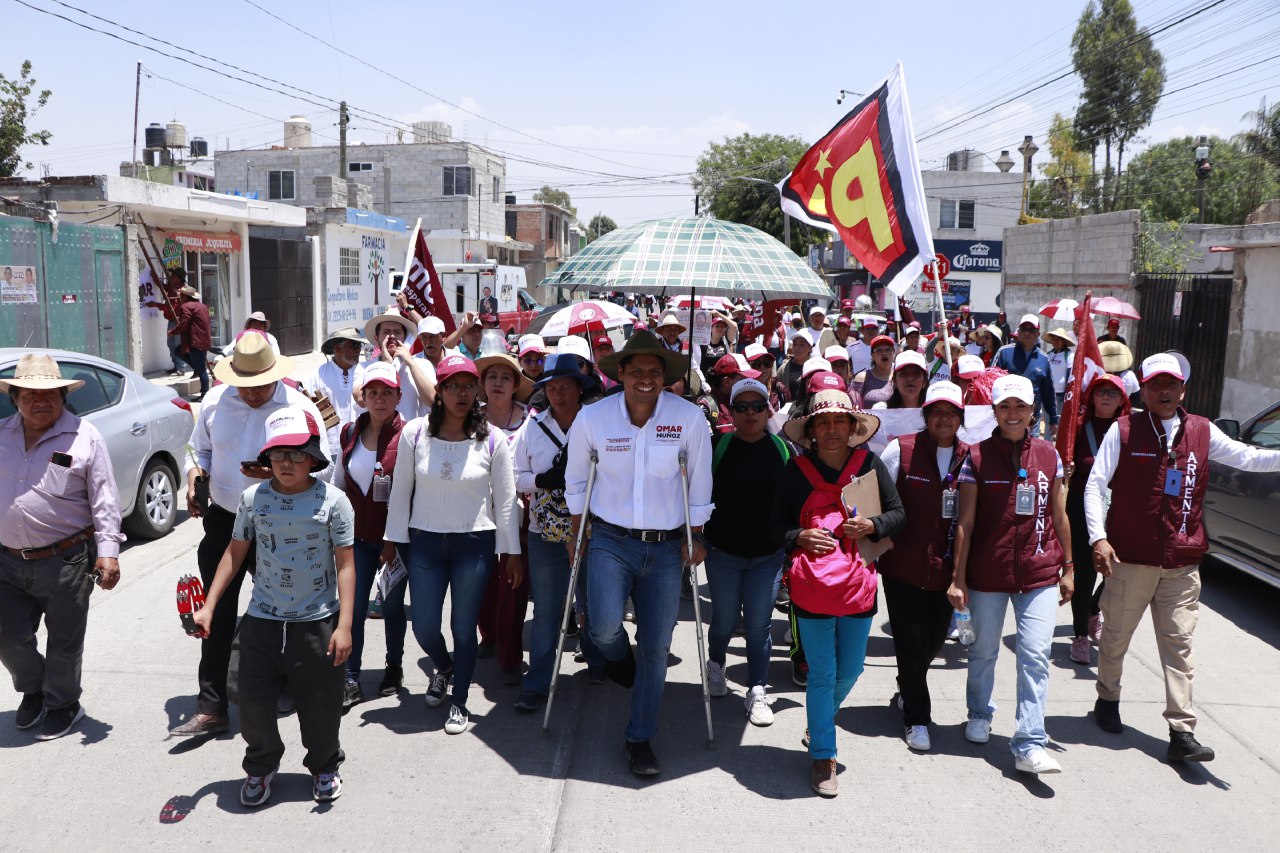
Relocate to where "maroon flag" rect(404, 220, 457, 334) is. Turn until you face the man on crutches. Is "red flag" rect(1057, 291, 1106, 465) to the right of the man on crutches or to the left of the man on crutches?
left

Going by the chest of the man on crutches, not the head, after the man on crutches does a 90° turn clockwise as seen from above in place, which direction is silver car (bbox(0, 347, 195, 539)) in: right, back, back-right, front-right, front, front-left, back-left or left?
front-right

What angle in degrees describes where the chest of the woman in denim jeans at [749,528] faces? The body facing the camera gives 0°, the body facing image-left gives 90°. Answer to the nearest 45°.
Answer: approximately 0°

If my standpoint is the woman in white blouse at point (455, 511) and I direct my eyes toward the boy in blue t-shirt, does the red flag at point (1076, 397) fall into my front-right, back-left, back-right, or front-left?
back-left

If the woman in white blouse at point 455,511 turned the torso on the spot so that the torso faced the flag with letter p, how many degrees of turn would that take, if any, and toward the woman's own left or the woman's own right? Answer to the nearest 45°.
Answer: approximately 135° to the woman's own left

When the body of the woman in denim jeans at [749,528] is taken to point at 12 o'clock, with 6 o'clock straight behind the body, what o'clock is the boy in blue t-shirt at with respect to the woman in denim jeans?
The boy in blue t-shirt is roughly at 2 o'clock from the woman in denim jeans.

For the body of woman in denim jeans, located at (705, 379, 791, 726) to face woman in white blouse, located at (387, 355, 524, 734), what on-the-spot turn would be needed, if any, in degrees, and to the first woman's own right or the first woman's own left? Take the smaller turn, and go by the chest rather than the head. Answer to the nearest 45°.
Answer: approximately 90° to the first woman's own right

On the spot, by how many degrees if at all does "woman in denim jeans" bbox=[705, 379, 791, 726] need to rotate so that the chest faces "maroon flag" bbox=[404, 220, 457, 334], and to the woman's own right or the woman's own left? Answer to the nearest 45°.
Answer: approximately 135° to the woman's own right

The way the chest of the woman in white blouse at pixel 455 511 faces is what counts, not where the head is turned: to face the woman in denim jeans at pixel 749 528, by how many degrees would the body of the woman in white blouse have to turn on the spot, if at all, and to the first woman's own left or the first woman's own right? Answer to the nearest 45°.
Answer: approximately 90° to the first woman's own left
